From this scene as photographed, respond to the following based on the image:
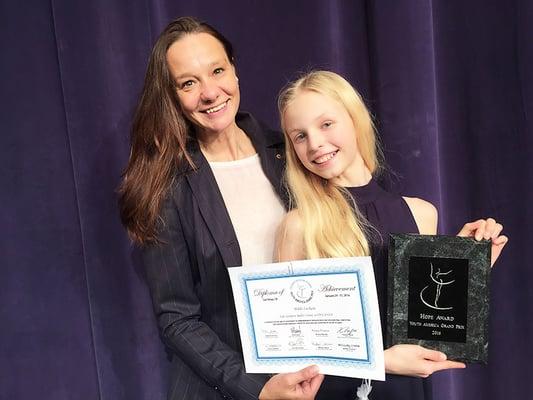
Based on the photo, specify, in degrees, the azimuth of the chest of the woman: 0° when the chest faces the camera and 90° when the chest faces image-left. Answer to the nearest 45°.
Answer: approximately 315°
